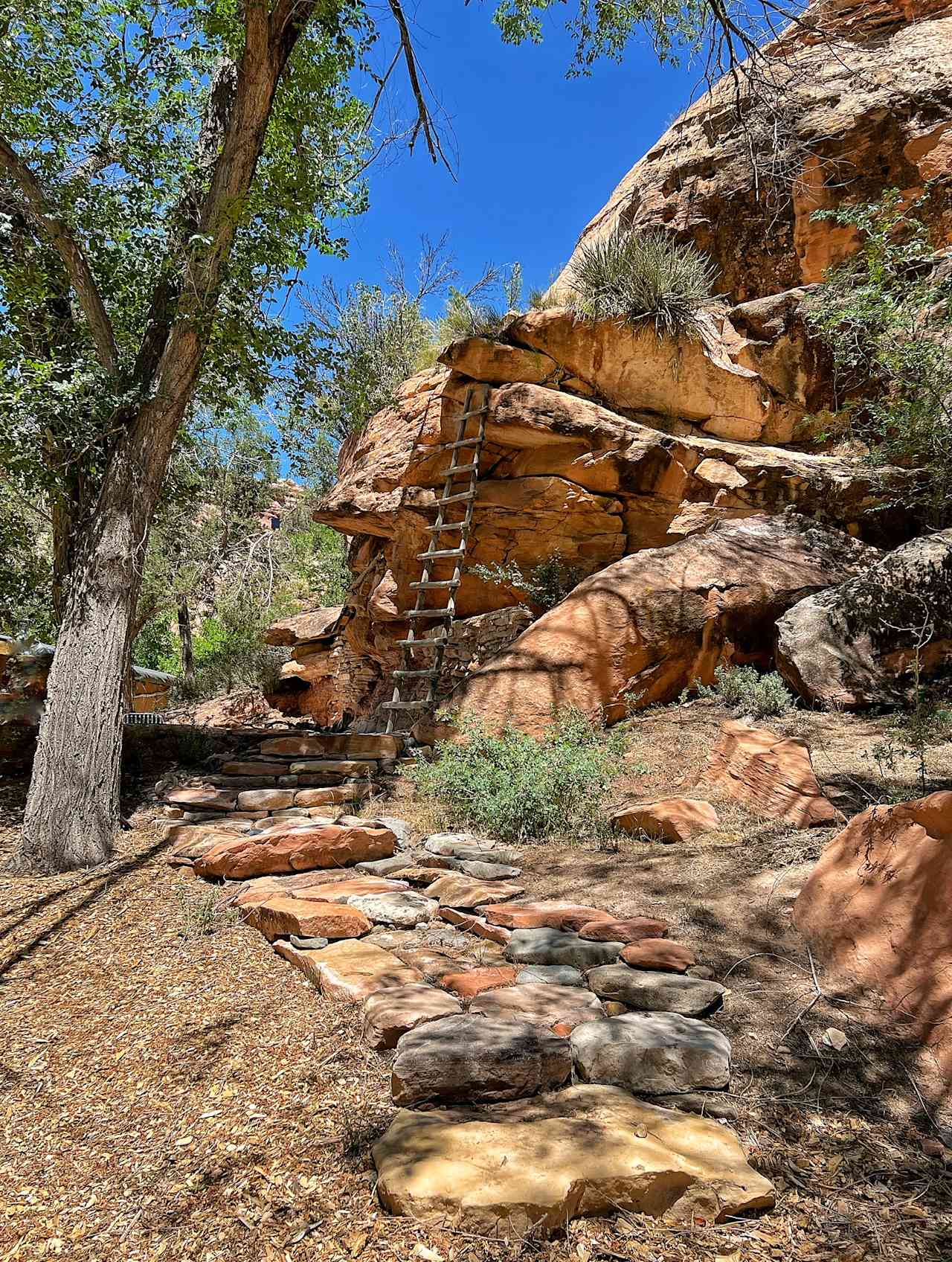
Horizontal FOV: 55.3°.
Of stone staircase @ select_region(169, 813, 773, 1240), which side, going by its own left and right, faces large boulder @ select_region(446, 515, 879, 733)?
back

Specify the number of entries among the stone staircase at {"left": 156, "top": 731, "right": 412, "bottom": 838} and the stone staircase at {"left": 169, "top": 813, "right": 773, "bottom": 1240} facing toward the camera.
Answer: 2

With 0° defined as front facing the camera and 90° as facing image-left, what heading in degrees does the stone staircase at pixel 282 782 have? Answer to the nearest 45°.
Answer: approximately 0°

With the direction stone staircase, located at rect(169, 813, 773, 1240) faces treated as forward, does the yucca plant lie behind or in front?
behind

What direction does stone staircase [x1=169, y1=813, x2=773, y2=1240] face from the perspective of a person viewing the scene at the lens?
facing the viewer

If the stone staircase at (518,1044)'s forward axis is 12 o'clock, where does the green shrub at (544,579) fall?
The green shrub is roughly at 6 o'clock from the stone staircase.

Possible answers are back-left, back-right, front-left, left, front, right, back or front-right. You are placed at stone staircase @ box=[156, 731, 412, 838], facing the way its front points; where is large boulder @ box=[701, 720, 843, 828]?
front-left

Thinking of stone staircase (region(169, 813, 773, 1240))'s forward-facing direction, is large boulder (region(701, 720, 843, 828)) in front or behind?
behind

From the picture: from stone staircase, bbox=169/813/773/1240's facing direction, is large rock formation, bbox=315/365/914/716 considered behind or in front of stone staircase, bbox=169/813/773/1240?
behind

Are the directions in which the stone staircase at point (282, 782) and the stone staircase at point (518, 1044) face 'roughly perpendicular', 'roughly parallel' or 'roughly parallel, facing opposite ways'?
roughly parallel

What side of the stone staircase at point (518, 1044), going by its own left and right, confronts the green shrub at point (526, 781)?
back

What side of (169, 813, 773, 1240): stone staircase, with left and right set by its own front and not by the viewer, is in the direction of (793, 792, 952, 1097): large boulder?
left

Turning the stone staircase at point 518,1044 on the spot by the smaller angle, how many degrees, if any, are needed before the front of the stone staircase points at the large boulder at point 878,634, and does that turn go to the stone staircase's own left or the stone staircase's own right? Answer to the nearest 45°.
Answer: approximately 135° to the stone staircase's own left

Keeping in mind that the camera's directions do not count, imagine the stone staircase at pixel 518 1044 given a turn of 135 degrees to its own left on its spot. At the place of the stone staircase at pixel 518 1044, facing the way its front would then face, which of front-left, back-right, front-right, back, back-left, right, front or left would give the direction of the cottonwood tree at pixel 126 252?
left
